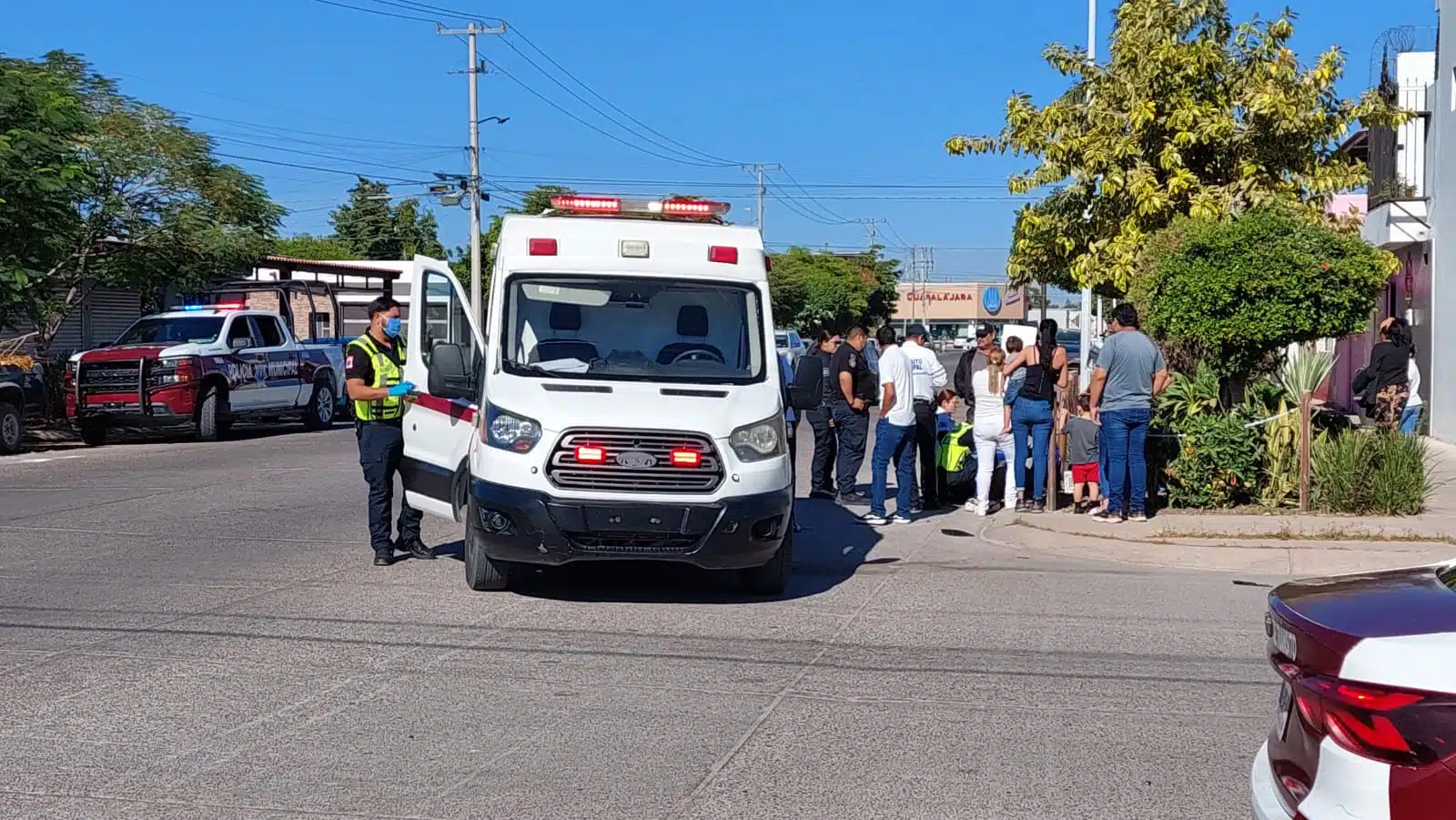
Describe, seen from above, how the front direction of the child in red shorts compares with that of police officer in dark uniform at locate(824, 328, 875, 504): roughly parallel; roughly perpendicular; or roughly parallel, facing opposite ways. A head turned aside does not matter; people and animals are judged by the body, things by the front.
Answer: roughly perpendicular

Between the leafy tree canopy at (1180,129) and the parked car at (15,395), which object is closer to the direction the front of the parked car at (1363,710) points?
the leafy tree canopy

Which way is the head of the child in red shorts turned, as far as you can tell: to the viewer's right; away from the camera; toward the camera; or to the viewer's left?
away from the camera

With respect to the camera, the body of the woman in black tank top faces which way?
away from the camera
